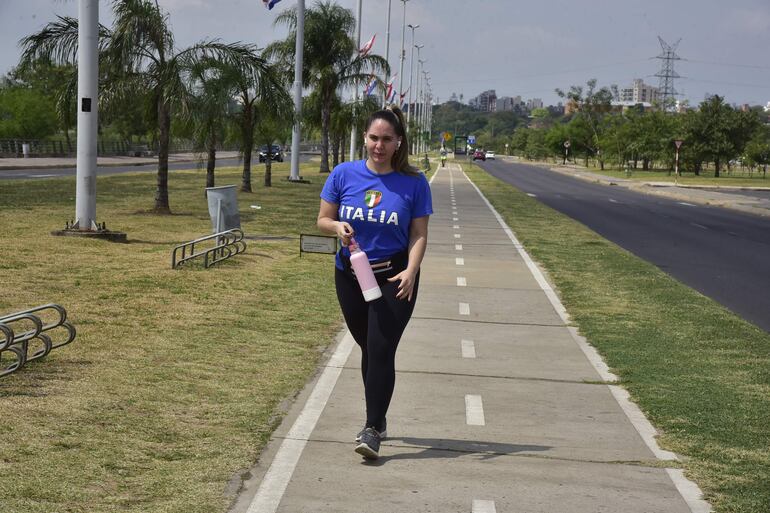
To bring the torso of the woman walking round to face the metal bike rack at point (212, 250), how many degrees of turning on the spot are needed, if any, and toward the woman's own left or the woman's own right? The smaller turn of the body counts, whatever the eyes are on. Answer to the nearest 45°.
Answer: approximately 180°

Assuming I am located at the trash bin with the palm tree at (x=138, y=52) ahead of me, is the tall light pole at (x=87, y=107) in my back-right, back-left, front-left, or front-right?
front-left

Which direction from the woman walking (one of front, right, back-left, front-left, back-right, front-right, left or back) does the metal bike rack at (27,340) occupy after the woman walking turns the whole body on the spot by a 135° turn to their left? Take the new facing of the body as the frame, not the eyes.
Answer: left

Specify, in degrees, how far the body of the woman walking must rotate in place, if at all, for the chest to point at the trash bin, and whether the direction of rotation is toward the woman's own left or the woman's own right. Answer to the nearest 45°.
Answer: approximately 180°

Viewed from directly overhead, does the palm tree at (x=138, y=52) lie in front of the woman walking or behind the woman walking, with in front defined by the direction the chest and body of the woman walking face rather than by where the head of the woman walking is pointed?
behind

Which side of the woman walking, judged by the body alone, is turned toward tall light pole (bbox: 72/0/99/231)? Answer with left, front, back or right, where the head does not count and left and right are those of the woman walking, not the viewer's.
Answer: back

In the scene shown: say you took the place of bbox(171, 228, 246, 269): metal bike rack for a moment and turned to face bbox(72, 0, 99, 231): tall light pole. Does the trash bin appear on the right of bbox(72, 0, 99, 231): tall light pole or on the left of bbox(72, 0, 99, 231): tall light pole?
right

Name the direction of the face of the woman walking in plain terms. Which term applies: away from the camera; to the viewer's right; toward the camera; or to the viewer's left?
toward the camera

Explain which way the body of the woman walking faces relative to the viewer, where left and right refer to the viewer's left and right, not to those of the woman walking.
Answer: facing the viewer
